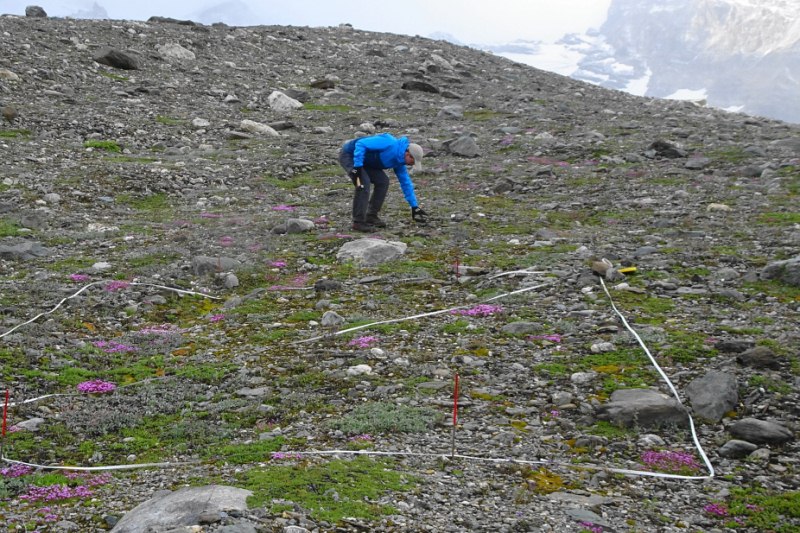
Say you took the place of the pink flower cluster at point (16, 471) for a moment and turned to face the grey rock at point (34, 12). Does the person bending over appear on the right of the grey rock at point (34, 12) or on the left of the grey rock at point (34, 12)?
right

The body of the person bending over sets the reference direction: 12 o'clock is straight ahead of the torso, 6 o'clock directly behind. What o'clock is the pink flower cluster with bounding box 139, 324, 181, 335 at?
The pink flower cluster is roughly at 4 o'clock from the person bending over.

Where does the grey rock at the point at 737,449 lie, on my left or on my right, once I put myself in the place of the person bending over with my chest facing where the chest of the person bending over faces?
on my right

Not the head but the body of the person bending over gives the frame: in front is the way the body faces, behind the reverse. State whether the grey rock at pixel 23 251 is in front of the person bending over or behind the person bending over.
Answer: behind

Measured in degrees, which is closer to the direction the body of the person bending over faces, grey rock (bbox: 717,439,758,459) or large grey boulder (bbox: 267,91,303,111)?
the grey rock

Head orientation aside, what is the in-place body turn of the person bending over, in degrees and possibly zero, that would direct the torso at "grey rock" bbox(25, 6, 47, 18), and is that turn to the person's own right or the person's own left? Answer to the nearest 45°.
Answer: approximately 135° to the person's own left

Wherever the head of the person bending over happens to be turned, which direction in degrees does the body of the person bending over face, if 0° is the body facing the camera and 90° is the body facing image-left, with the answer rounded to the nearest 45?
approximately 270°

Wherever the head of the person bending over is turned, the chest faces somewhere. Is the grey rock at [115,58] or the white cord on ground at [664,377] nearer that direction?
the white cord on ground

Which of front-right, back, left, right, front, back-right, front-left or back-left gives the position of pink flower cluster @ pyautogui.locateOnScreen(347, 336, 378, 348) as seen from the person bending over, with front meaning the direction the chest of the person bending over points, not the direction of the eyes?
right

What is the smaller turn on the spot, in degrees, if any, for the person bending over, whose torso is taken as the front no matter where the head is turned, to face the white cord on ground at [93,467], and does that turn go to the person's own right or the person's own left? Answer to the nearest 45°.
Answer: approximately 90° to the person's own right

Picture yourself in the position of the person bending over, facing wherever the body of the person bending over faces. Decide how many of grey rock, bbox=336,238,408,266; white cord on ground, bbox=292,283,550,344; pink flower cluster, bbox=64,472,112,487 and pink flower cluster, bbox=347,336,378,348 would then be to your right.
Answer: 4

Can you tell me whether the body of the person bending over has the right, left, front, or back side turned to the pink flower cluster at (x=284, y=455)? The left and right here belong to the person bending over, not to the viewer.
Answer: right

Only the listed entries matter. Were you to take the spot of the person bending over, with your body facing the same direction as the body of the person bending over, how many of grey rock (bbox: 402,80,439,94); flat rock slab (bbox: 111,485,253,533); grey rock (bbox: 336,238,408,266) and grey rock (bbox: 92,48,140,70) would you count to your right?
2

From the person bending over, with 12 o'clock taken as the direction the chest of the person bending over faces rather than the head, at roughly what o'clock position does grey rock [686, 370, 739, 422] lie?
The grey rock is roughly at 2 o'clock from the person bending over.

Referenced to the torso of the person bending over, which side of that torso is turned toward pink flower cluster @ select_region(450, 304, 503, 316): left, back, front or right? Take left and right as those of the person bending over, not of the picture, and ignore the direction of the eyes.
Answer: right

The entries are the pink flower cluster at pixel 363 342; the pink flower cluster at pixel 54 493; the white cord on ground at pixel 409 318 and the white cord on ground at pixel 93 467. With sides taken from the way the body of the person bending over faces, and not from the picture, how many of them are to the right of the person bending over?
4
